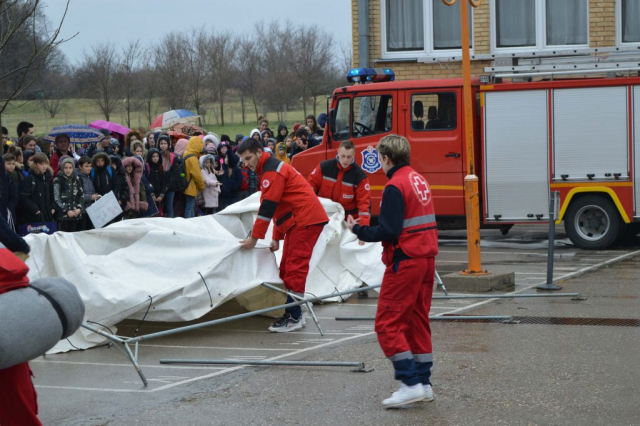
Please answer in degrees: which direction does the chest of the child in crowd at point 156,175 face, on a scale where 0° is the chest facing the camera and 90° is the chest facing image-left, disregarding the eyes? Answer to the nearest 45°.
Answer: approximately 0°

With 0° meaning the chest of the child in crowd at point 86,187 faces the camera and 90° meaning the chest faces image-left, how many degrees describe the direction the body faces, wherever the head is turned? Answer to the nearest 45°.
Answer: approximately 315°

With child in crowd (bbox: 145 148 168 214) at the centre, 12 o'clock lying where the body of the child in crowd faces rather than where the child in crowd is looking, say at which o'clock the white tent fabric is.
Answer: The white tent fabric is roughly at 12 o'clock from the child in crowd.

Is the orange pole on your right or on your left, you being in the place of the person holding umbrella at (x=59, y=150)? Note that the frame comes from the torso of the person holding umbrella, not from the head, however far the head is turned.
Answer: on your left

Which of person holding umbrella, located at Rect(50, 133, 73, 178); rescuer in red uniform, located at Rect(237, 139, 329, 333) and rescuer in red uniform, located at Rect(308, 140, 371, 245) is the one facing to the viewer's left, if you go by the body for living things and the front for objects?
rescuer in red uniform, located at Rect(237, 139, 329, 333)

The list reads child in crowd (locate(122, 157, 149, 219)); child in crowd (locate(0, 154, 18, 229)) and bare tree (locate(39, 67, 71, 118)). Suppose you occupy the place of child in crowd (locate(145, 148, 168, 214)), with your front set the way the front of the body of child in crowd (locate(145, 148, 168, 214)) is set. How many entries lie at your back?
1

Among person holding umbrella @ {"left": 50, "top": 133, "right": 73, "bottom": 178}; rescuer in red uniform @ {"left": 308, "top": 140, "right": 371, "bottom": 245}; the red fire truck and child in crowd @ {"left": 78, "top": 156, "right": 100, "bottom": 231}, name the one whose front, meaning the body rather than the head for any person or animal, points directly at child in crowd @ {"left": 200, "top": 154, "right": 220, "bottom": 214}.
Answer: the red fire truck

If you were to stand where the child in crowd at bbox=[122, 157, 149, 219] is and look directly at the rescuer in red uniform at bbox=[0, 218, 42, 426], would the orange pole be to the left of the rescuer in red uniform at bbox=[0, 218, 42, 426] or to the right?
left

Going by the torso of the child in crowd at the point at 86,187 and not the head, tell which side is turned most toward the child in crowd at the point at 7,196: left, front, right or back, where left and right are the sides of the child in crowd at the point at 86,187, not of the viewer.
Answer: right

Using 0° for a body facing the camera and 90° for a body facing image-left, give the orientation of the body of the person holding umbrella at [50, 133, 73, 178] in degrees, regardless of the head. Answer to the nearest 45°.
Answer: approximately 0°

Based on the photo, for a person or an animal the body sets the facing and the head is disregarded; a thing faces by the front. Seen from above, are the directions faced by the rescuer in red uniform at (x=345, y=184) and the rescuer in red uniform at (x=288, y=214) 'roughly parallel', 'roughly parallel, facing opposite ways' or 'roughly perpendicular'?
roughly perpendicular

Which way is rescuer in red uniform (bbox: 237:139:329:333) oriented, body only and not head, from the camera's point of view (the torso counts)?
to the viewer's left
